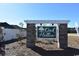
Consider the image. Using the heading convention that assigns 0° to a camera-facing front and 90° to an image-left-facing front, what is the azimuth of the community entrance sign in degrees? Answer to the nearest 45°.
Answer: approximately 0°
